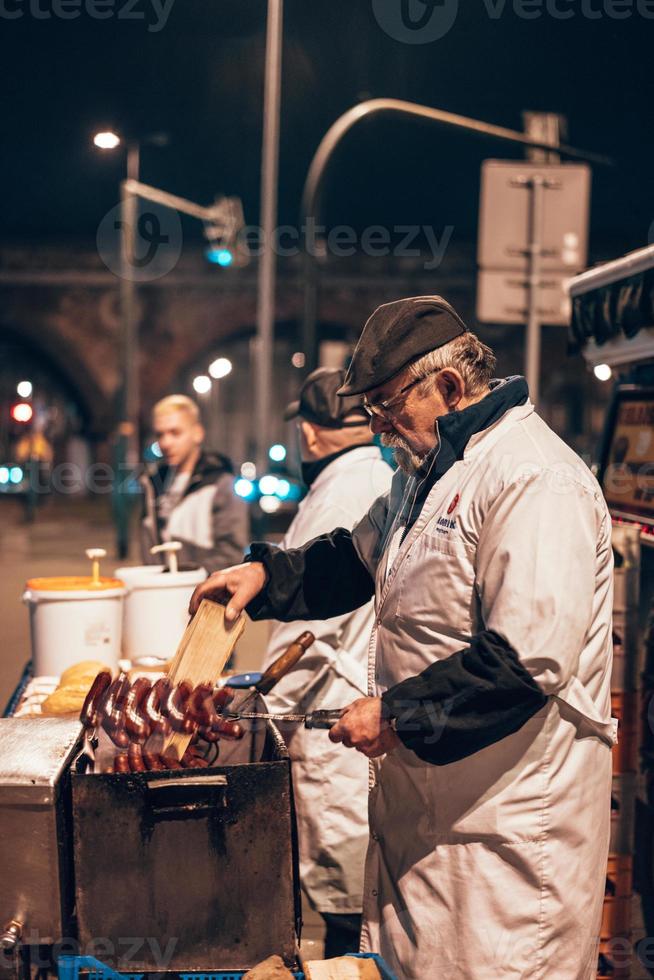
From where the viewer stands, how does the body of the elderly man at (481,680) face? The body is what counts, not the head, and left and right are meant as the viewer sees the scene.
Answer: facing to the left of the viewer

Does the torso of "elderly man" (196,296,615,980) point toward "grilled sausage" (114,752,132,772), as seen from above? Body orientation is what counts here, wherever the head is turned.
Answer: yes

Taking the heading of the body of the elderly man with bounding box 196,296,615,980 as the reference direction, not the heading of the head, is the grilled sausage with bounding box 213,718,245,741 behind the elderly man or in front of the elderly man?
in front

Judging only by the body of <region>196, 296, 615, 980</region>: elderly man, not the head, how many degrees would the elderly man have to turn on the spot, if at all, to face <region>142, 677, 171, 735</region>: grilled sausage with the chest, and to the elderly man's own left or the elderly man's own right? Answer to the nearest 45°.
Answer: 0° — they already face it

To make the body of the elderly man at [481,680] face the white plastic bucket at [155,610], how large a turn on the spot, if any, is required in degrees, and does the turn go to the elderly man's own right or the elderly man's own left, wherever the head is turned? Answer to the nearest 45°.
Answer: approximately 45° to the elderly man's own right

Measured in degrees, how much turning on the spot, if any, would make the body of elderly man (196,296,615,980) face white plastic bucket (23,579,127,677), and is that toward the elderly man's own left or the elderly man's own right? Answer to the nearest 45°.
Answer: approximately 45° to the elderly man's own right

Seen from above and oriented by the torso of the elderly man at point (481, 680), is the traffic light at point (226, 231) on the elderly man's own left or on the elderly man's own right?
on the elderly man's own right

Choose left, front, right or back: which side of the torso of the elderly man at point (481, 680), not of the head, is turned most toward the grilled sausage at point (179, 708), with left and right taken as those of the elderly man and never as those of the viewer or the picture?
front

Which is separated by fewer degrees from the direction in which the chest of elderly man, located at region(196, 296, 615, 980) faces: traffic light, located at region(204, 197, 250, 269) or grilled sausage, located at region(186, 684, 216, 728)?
the grilled sausage

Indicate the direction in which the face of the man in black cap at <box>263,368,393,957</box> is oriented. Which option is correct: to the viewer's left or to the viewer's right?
to the viewer's left

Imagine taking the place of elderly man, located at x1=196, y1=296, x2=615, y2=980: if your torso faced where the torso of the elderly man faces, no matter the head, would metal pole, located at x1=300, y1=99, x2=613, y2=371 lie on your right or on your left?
on your right

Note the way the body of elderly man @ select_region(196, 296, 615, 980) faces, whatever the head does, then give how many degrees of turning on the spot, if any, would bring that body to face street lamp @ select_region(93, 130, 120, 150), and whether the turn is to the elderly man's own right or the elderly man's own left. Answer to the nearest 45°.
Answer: approximately 90° to the elderly man's own right

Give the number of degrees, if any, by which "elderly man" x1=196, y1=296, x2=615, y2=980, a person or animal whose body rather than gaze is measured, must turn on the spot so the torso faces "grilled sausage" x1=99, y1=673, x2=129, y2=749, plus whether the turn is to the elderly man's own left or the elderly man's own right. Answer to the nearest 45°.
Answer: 0° — they already face it

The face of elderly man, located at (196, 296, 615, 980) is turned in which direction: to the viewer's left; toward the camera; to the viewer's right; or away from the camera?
to the viewer's left

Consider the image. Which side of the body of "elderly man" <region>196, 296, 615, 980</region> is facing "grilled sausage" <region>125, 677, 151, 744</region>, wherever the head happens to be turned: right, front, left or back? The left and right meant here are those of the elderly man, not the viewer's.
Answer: front

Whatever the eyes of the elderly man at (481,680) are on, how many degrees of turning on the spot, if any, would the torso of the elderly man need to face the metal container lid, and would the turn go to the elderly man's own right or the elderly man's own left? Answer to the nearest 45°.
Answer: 0° — they already face it

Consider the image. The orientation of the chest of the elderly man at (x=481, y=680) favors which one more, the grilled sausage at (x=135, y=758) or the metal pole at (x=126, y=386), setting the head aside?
the grilled sausage
